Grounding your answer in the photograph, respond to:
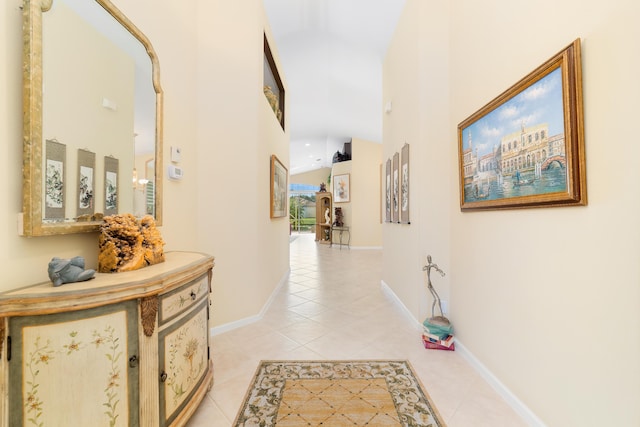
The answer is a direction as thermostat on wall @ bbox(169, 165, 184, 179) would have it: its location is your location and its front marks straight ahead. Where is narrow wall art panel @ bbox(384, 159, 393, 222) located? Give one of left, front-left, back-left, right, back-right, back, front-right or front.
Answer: front-left

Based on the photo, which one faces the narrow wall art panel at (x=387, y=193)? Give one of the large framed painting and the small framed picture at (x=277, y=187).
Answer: the small framed picture

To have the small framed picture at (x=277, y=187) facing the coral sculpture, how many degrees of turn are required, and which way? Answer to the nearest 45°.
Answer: approximately 90° to its right

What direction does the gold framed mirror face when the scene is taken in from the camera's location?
facing the viewer and to the right of the viewer

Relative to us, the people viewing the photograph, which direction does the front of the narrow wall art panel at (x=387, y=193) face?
facing to the left of the viewer

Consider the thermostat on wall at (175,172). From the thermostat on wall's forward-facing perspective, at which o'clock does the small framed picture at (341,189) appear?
The small framed picture is roughly at 9 o'clock from the thermostat on wall.

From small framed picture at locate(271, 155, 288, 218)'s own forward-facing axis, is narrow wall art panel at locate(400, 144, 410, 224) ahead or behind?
ahead

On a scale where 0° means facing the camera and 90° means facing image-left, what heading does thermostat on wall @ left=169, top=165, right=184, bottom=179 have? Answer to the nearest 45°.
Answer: approximately 315°

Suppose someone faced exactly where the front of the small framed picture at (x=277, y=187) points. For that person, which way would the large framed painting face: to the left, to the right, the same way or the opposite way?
the opposite way

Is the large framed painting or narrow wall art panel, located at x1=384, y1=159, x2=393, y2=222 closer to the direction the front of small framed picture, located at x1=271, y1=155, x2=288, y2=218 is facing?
the narrow wall art panel

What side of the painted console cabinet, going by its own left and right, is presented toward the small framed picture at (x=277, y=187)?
left

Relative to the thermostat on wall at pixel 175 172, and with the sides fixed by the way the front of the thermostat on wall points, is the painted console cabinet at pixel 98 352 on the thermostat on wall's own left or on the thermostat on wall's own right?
on the thermostat on wall's own right

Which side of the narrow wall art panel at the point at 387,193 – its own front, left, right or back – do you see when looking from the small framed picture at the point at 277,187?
front

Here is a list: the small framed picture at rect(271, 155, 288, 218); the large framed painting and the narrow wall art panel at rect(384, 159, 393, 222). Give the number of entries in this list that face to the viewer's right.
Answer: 1
